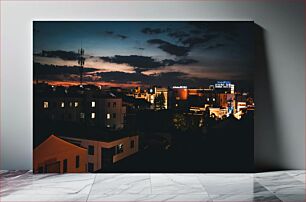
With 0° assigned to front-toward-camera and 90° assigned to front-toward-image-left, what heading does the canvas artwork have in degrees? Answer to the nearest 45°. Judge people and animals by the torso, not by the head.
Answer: approximately 0°
